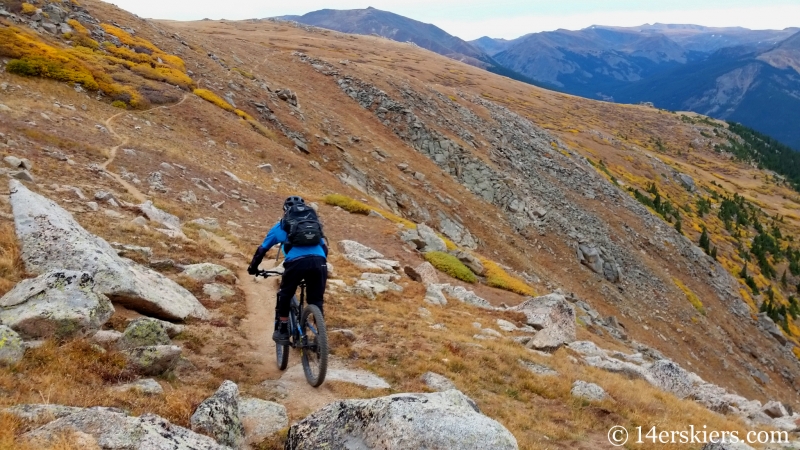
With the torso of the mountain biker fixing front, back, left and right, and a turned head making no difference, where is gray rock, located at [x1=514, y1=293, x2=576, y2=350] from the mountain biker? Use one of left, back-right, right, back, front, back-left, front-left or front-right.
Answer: right

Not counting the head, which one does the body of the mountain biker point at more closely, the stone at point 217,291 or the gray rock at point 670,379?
the stone

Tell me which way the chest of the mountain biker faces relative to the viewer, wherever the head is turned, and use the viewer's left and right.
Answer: facing away from the viewer and to the left of the viewer

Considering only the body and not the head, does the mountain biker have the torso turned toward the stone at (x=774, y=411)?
no

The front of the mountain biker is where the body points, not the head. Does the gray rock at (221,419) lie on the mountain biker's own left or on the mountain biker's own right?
on the mountain biker's own left

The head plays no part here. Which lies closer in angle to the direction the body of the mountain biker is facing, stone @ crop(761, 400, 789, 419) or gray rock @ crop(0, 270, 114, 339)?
the gray rock

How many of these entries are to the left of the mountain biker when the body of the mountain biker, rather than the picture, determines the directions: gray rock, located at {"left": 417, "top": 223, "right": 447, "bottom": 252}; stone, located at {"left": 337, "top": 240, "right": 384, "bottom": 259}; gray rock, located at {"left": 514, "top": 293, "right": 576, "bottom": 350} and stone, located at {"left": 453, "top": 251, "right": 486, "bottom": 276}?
0

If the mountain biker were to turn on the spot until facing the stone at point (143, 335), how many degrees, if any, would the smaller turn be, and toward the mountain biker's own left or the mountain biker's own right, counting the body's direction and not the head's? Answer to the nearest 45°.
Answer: approximately 45° to the mountain biker's own left

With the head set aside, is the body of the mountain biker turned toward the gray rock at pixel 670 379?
no

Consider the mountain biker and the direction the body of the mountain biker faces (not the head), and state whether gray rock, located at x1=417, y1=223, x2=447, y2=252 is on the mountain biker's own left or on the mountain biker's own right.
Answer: on the mountain biker's own right

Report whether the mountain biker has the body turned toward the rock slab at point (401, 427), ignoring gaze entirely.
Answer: no
